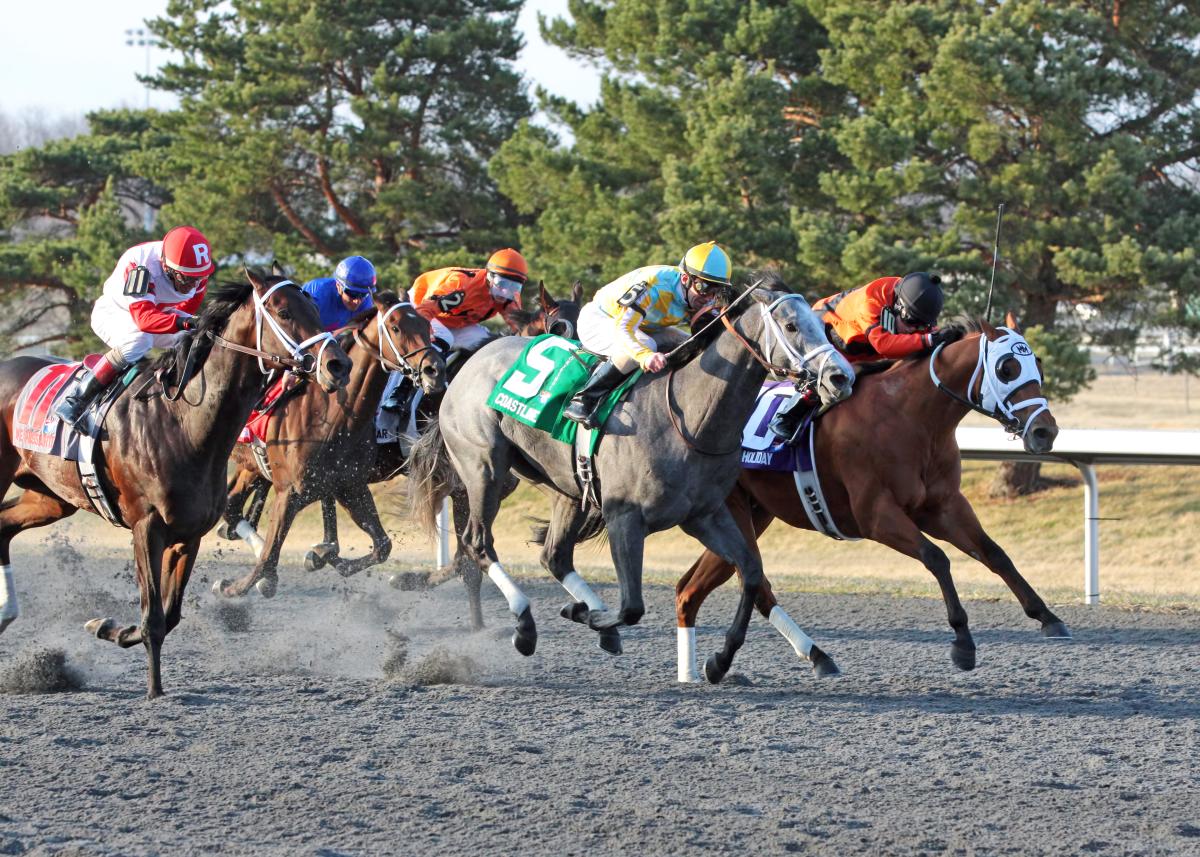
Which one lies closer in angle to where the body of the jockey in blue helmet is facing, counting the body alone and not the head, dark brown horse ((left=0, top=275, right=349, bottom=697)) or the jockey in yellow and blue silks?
the jockey in yellow and blue silks

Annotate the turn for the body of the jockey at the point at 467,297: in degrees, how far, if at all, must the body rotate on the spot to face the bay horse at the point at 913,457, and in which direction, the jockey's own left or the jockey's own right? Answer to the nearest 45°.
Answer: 0° — they already face it

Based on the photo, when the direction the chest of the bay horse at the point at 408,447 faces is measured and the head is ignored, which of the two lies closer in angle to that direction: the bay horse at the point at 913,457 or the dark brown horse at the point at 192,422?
the bay horse

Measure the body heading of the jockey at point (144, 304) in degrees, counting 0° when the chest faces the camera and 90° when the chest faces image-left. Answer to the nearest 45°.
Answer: approximately 315°

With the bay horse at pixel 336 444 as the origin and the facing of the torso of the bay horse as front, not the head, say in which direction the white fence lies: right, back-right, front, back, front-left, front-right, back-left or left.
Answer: front-left

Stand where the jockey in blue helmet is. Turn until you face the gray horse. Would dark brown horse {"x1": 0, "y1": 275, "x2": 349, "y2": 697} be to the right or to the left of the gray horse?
right

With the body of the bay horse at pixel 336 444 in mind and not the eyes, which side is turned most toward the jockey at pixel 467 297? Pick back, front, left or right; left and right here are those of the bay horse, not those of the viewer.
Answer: left
